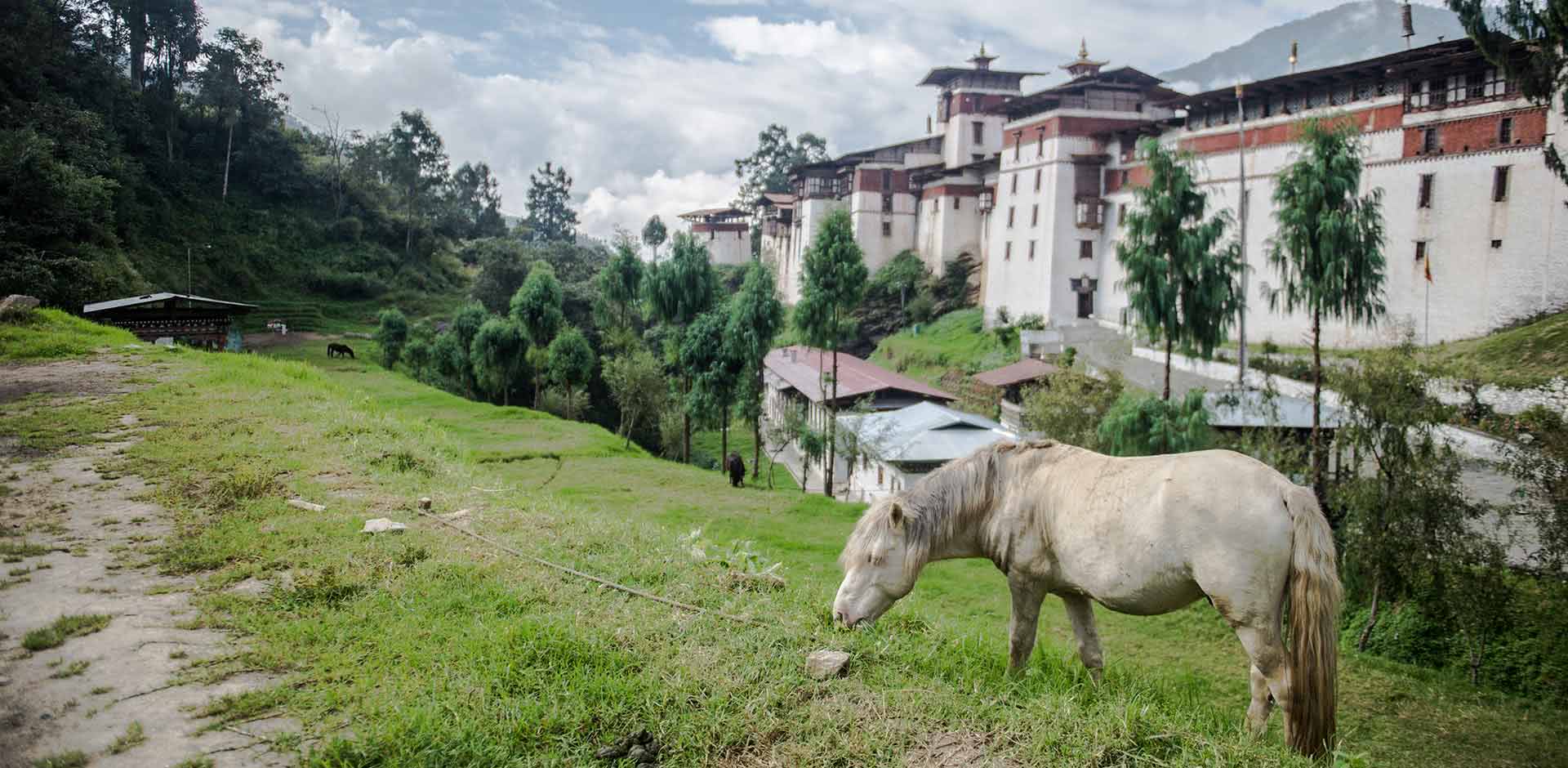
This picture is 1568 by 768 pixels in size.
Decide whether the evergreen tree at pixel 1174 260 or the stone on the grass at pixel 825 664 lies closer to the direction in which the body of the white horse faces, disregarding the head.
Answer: the stone on the grass

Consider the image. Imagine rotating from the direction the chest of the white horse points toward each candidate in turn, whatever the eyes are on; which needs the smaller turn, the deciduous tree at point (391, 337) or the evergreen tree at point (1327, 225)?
the deciduous tree

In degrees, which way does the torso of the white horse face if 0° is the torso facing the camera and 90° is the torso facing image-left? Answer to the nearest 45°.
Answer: approximately 90°

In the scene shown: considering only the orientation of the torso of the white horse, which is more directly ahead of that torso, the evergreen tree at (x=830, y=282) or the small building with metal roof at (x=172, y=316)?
the small building with metal roof

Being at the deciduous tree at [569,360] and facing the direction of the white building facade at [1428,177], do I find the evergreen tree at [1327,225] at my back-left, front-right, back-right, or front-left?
front-right

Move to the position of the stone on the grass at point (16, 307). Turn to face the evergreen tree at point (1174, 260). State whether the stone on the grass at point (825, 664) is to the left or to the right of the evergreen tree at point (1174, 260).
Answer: right

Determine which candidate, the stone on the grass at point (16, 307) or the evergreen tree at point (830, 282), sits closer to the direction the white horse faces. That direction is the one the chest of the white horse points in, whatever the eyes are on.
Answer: the stone on the grass

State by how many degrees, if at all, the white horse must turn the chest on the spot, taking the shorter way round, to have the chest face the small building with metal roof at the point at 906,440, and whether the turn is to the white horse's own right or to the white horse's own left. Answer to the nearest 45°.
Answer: approximately 90° to the white horse's own right
